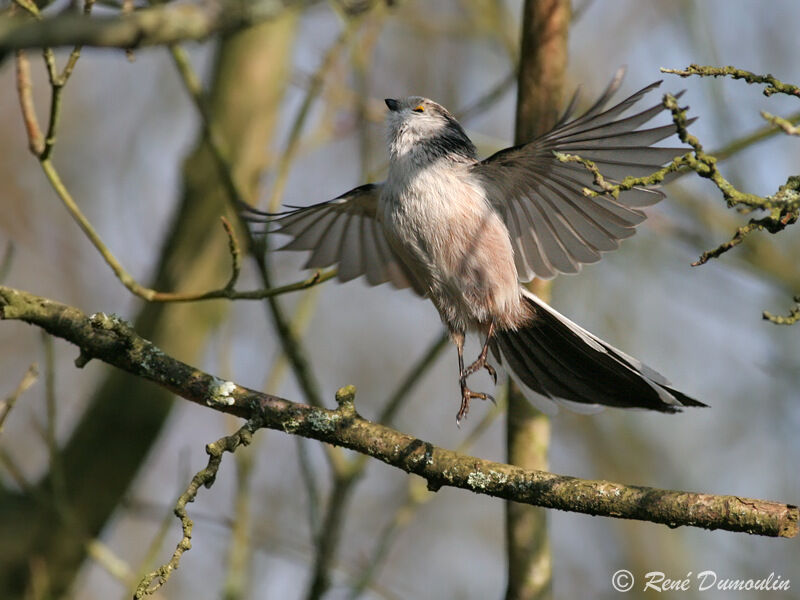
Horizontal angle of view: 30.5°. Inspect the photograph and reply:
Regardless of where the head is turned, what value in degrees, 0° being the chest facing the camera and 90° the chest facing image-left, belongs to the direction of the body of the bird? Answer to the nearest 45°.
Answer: approximately 45°

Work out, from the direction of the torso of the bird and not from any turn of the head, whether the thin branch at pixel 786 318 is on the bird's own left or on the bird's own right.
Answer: on the bird's own left

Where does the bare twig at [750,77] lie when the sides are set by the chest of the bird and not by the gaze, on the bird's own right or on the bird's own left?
on the bird's own left

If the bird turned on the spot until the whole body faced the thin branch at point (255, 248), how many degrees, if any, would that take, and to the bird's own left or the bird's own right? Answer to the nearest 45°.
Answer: approximately 90° to the bird's own right
